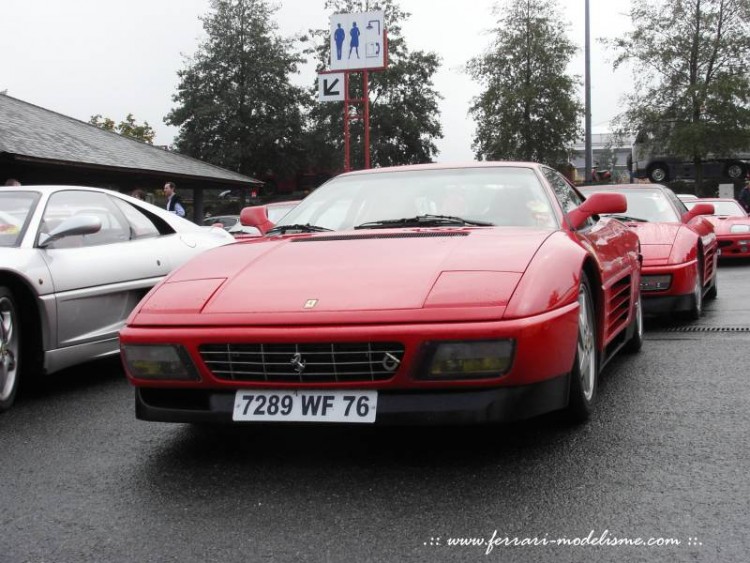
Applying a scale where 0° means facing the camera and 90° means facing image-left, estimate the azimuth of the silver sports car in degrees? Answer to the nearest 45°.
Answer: approximately 45°

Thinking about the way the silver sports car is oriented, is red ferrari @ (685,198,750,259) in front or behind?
behind

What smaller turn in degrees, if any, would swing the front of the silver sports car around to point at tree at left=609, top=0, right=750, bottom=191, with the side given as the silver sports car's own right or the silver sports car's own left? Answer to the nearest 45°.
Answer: approximately 180°

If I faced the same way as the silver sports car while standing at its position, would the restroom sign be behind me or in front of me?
behind

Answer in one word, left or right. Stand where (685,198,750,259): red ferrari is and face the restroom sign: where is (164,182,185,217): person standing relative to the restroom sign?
left

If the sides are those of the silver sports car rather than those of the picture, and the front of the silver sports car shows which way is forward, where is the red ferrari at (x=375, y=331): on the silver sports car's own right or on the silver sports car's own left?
on the silver sports car's own left

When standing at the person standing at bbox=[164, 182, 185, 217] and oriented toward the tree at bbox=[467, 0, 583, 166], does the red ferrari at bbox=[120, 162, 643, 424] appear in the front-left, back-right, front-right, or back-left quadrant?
back-right

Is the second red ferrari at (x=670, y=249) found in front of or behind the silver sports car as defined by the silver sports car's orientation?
behind
